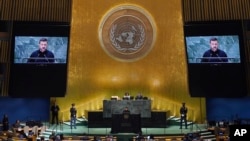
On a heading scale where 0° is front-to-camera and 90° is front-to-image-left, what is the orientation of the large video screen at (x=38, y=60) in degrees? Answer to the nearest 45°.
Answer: approximately 0°

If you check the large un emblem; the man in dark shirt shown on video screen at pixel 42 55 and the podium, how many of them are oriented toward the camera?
3

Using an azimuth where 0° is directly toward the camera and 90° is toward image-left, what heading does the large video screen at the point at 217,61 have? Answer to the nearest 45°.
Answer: approximately 0°

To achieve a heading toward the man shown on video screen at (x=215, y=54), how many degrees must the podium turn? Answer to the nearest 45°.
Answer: approximately 90° to its left

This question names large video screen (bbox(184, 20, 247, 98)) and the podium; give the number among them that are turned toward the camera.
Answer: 2

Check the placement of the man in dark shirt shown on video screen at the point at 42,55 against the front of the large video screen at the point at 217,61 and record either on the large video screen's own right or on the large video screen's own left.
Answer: on the large video screen's own right

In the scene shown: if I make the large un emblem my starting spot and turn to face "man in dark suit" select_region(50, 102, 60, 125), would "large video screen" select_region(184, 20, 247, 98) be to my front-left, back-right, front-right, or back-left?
back-left
